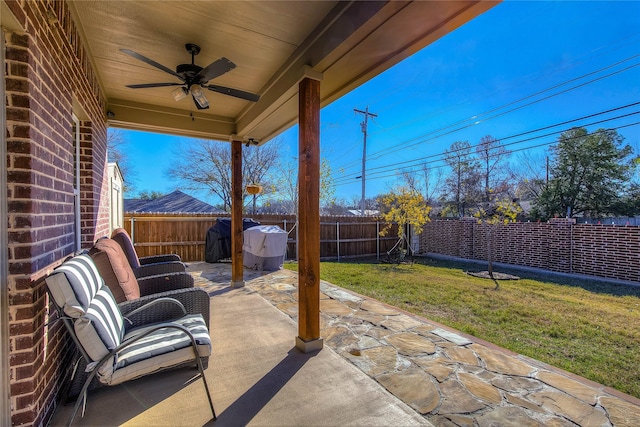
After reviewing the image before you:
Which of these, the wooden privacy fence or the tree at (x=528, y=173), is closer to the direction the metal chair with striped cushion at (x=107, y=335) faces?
the tree

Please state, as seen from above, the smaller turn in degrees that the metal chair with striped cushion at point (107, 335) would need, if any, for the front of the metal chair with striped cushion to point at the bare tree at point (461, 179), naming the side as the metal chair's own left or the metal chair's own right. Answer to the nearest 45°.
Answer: approximately 45° to the metal chair's own left

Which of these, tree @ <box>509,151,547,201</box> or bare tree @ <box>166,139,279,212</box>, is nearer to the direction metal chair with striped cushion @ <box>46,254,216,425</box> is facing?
the tree

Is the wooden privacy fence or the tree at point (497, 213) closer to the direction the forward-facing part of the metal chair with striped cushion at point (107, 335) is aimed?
the tree

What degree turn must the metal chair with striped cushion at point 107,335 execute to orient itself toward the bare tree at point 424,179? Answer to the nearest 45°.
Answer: approximately 45° to its left

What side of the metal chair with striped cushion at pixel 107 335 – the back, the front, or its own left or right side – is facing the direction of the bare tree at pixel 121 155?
left

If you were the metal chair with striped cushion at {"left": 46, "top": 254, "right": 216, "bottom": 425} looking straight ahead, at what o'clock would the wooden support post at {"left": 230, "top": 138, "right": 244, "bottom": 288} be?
The wooden support post is roughly at 10 o'clock from the metal chair with striped cushion.

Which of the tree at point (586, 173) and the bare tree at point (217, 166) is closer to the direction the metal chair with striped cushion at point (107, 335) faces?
the tree

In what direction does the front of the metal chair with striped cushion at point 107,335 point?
to the viewer's right

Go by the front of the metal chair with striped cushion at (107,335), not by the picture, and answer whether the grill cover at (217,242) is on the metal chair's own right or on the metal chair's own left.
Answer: on the metal chair's own left

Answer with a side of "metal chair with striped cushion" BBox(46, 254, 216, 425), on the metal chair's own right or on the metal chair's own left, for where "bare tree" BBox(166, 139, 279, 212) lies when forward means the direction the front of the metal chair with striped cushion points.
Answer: on the metal chair's own left

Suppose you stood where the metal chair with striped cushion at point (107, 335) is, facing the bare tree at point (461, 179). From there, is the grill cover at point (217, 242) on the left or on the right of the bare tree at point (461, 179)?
left
